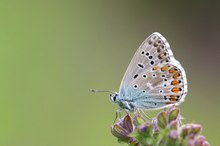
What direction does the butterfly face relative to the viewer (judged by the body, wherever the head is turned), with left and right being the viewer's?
facing to the left of the viewer
